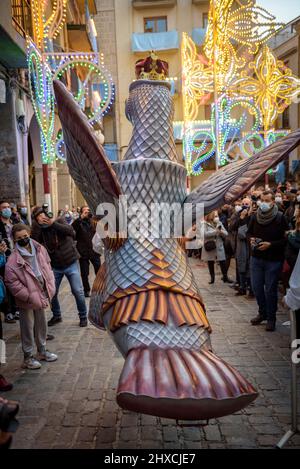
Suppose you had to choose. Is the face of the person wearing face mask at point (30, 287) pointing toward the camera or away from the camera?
toward the camera

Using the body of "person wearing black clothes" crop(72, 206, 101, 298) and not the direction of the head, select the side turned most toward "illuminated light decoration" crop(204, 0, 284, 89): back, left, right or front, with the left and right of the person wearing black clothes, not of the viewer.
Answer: left

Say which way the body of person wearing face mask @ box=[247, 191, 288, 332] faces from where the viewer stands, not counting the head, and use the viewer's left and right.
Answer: facing the viewer and to the left of the viewer

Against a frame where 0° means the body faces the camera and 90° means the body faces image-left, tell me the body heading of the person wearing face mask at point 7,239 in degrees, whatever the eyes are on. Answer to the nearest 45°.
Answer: approximately 315°

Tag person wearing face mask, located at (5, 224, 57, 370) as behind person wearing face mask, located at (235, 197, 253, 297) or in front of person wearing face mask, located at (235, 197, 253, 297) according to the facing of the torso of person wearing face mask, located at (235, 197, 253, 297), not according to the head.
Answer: in front

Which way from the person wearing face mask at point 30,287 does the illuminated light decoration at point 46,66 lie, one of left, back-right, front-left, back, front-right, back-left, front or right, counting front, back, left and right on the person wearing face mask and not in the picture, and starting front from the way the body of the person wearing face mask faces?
back-left

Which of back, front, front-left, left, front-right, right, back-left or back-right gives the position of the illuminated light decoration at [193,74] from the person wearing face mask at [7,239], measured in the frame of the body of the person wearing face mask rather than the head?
left

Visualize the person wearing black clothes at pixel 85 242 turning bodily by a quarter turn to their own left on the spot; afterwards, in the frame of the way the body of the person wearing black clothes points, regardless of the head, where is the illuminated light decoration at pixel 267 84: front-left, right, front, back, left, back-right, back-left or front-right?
front

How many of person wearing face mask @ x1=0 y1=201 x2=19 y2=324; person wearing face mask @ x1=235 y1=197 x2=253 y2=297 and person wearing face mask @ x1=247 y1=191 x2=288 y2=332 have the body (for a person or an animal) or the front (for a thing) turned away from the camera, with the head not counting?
0

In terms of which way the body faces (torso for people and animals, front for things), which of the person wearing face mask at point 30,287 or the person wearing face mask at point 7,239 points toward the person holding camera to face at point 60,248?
the person wearing face mask at point 7,239

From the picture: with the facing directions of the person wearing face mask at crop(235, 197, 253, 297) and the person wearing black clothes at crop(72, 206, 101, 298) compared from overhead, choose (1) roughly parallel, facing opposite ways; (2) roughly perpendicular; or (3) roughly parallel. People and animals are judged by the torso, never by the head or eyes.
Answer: roughly perpendicular

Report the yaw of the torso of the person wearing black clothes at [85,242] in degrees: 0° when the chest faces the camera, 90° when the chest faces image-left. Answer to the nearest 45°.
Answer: approximately 315°
